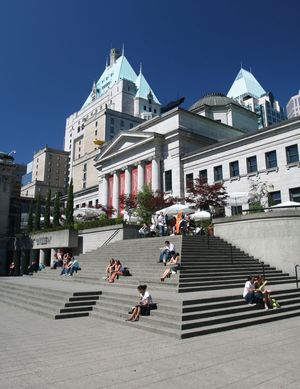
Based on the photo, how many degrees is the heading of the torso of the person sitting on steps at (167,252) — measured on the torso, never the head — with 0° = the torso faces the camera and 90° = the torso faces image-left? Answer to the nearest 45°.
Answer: approximately 45°

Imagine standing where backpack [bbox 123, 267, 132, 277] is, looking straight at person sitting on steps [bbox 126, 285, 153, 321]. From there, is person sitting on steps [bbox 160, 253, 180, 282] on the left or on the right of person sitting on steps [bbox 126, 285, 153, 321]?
left

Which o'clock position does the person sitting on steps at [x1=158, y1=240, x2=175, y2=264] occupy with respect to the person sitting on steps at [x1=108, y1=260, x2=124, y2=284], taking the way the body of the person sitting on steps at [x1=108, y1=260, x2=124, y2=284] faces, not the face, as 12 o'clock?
the person sitting on steps at [x1=158, y1=240, x2=175, y2=264] is roughly at 8 o'clock from the person sitting on steps at [x1=108, y1=260, x2=124, y2=284].

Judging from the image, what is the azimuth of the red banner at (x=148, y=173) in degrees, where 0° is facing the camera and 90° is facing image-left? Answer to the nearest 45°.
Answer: approximately 45°

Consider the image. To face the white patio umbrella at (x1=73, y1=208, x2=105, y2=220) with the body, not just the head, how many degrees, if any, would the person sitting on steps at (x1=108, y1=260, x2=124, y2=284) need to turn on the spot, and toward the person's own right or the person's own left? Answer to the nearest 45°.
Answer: approximately 135° to the person's own right

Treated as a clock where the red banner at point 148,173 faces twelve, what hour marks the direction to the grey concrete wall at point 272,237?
The grey concrete wall is roughly at 10 o'clock from the red banner.

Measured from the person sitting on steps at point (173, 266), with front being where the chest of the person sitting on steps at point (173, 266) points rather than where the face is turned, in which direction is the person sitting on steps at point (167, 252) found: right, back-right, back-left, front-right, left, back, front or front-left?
back-right

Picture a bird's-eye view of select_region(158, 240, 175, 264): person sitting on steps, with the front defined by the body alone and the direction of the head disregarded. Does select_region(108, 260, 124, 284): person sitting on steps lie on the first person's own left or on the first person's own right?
on the first person's own right

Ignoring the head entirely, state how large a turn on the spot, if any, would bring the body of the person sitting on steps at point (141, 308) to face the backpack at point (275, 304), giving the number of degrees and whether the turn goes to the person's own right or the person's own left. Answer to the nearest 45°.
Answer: approximately 135° to the person's own left
